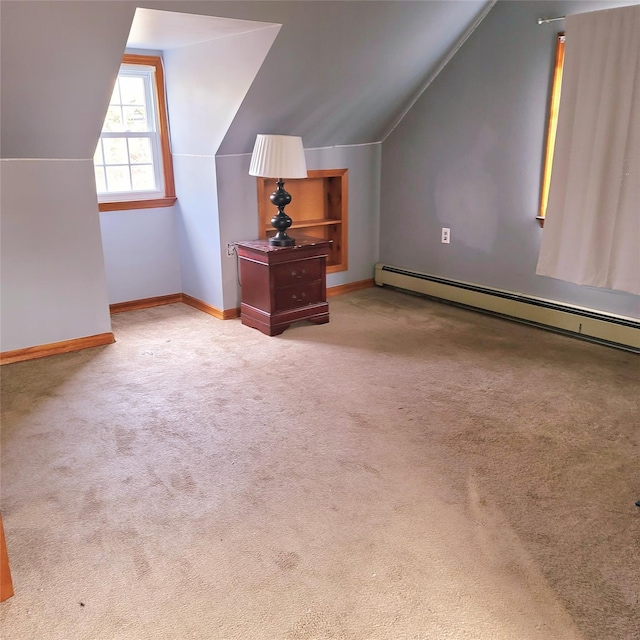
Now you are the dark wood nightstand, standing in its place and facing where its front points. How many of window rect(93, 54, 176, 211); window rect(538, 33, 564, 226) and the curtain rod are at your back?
1

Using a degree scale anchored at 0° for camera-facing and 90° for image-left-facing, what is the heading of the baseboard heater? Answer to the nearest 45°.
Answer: approximately 45°

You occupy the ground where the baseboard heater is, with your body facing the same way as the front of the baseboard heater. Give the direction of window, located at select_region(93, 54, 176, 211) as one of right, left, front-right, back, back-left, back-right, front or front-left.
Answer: front-right

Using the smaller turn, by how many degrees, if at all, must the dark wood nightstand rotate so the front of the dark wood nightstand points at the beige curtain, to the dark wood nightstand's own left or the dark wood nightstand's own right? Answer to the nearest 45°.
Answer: approximately 45° to the dark wood nightstand's own left

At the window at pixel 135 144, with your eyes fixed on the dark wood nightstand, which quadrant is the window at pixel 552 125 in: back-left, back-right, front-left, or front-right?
front-left

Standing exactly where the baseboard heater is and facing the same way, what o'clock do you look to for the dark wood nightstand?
The dark wood nightstand is roughly at 1 o'clock from the baseboard heater.

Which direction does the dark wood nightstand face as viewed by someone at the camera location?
facing the viewer and to the right of the viewer

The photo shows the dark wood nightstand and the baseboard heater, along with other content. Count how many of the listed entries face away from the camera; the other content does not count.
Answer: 0

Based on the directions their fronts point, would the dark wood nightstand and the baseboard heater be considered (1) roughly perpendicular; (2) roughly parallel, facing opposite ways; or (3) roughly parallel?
roughly perpendicular

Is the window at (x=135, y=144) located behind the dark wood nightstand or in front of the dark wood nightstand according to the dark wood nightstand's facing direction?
behind

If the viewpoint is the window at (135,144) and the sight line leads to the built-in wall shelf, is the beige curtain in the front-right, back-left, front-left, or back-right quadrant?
front-right

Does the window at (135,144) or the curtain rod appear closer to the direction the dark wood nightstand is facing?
the curtain rod
